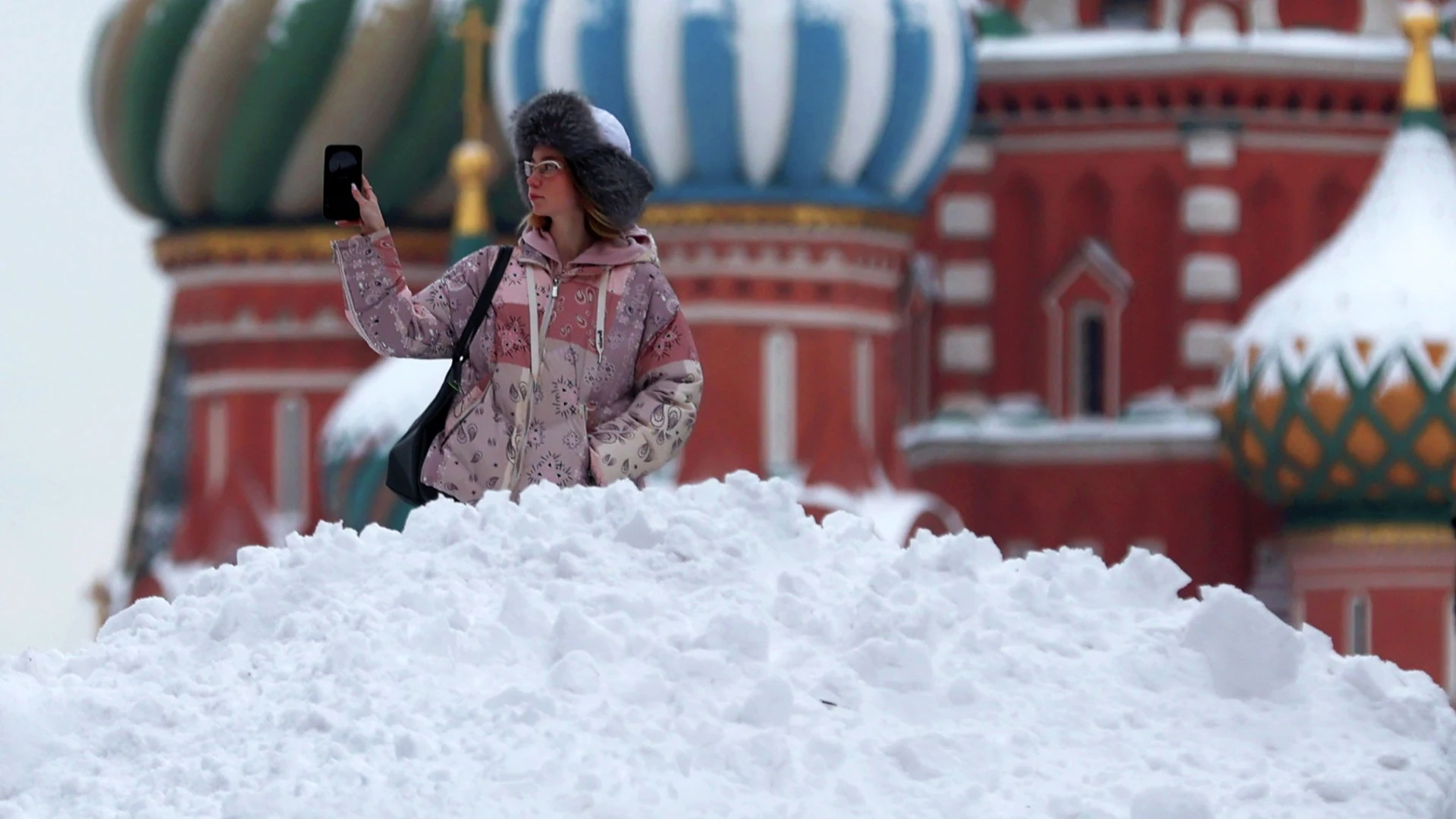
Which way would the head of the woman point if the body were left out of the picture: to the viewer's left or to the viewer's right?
to the viewer's left

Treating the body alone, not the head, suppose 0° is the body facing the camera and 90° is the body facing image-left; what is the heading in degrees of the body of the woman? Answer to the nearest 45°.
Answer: approximately 45°

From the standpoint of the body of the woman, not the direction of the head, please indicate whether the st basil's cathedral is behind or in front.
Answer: behind

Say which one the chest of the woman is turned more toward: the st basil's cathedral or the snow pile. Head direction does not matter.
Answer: the snow pile
